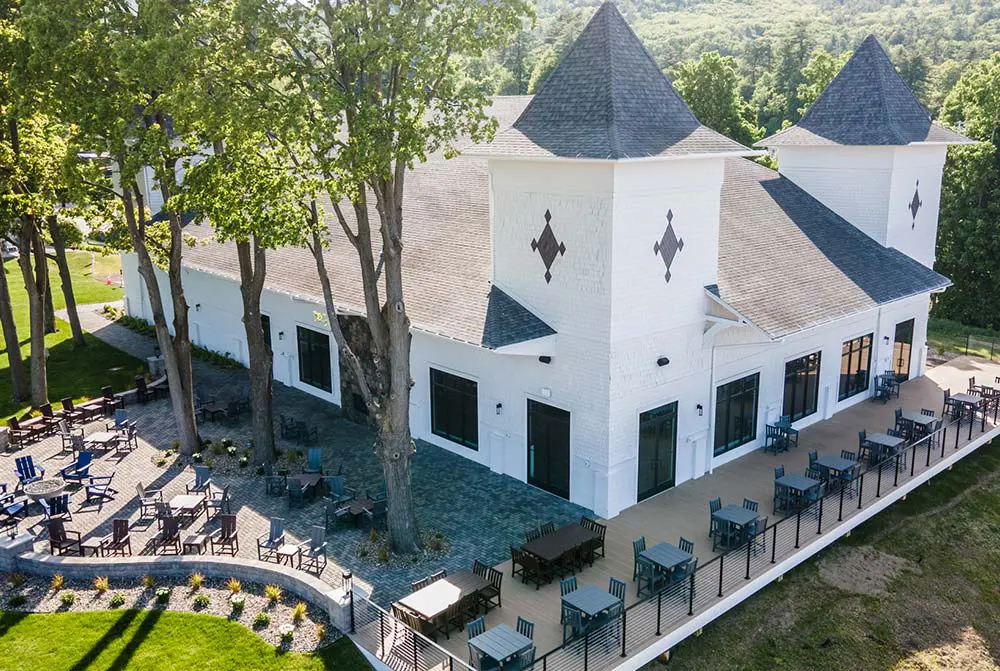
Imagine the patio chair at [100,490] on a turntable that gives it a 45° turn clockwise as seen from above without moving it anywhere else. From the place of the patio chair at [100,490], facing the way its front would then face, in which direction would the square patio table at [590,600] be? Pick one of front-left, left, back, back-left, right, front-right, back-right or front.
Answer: back

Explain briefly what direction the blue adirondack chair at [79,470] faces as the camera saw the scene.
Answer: facing the viewer and to the left of the viewer

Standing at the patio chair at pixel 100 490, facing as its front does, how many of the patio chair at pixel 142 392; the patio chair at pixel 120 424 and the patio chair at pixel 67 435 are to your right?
3

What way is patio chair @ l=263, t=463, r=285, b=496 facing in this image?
to the viewer's right

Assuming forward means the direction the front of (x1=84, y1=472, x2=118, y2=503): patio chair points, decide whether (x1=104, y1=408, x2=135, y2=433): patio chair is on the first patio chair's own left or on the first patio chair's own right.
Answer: on the first patio chair's own right

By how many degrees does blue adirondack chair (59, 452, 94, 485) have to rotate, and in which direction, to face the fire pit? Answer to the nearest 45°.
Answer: approximately 45° to its left

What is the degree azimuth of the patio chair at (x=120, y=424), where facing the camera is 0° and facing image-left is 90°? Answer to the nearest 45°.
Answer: approximately 45°

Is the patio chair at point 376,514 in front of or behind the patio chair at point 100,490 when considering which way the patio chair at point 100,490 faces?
behind

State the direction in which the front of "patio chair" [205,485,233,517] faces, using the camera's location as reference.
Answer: facing to the left of the viewer

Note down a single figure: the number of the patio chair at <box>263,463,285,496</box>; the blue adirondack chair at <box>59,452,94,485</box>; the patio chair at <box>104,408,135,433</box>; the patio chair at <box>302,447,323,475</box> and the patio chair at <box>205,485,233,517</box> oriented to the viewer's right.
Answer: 1

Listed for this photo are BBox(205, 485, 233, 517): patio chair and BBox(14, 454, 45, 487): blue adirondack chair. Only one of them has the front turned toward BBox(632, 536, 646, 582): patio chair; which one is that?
the blue adirondack chair

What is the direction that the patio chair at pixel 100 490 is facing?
to the viewer's left
